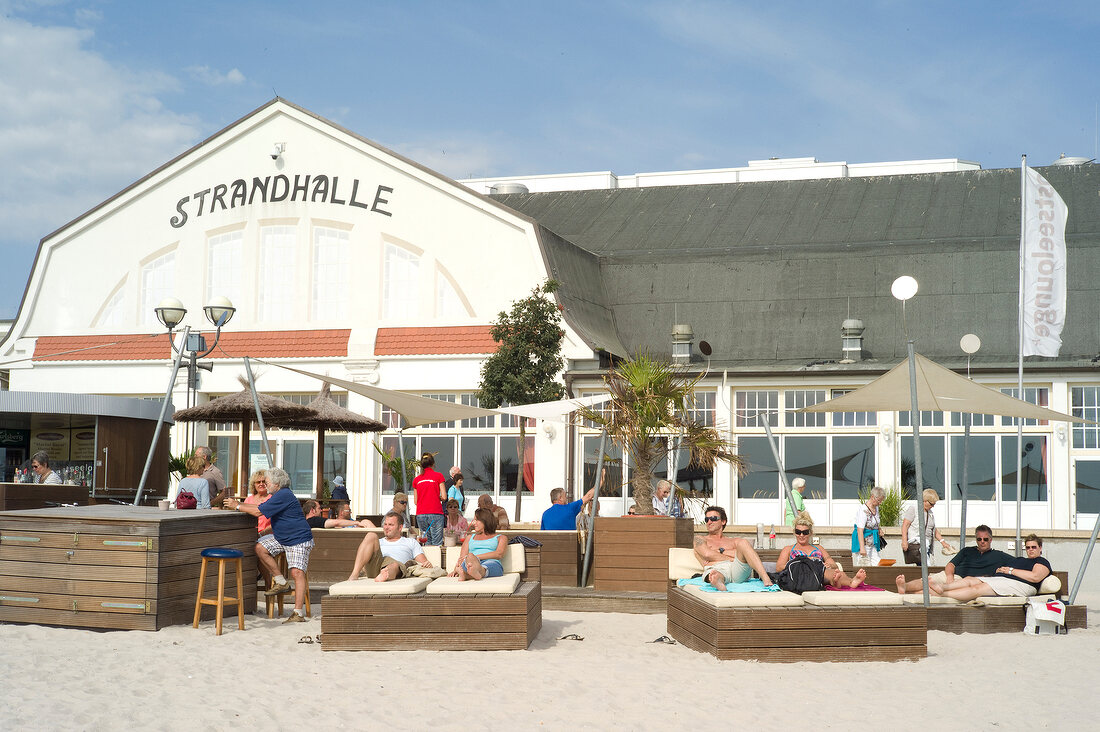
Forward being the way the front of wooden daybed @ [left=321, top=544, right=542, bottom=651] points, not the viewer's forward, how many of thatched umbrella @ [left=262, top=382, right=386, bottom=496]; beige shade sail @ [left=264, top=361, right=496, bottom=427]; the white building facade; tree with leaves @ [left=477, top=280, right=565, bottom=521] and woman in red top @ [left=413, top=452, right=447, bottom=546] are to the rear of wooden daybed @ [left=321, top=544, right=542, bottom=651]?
5

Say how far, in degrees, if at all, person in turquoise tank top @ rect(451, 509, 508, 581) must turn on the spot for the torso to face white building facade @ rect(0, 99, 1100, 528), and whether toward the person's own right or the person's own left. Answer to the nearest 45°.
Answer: approximately 135° to the person's own right

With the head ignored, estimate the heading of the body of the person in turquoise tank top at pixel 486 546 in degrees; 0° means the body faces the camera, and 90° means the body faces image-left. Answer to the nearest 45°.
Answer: approximately 45°

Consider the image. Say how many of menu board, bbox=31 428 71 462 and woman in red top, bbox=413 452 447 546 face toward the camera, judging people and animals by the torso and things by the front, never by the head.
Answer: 1

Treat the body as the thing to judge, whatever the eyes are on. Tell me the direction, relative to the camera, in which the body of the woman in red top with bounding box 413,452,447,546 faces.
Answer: away from the camera

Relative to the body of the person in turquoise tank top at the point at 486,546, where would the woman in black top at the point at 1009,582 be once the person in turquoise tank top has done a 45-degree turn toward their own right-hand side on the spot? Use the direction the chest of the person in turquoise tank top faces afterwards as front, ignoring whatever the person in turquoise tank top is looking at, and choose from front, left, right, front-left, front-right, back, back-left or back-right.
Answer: back

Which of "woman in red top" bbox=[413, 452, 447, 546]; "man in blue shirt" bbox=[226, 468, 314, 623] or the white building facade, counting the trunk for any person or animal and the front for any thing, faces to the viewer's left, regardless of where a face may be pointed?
the man in blue shirt

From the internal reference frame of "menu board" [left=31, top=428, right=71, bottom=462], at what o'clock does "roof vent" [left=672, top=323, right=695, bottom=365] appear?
The roof vent is roughly at 9 o'clock from the menu board.

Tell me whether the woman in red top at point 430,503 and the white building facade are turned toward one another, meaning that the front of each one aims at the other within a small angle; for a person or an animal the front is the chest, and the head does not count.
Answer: yes

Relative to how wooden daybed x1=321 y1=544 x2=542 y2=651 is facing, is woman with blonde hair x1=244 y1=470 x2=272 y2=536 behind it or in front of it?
behind

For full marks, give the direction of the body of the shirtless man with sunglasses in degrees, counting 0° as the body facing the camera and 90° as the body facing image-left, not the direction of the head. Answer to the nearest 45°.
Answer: approximately 0°

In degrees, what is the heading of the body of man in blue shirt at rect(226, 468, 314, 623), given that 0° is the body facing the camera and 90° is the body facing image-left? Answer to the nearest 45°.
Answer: approximately 90°

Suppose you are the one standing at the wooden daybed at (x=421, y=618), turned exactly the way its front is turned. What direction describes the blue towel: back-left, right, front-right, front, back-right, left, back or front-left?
left

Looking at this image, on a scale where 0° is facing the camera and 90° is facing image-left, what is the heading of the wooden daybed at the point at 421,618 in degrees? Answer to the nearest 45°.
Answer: approximately 0°
